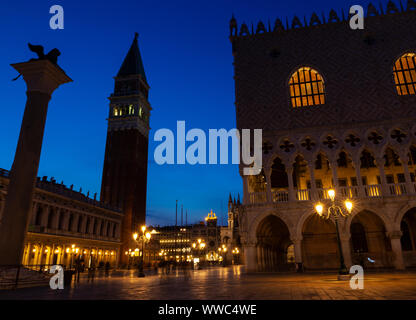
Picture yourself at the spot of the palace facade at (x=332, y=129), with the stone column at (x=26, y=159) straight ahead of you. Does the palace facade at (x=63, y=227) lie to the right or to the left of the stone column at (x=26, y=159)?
right

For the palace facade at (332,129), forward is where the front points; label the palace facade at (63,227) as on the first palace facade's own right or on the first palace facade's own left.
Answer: on the first palace facade's own right

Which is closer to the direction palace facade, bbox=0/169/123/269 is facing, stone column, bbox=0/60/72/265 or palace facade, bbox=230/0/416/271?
the palace facade

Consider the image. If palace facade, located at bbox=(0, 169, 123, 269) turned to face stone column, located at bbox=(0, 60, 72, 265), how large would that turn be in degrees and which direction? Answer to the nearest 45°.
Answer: approximately 45° to its right

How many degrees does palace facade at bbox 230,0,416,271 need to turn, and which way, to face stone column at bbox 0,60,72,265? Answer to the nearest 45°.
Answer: approximately 45° to its right

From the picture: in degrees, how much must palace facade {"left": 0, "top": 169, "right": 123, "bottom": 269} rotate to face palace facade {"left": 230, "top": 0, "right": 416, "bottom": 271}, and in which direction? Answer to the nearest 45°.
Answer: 0° — it already faces it

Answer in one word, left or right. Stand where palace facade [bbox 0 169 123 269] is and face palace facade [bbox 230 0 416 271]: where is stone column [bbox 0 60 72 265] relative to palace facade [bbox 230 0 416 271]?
right

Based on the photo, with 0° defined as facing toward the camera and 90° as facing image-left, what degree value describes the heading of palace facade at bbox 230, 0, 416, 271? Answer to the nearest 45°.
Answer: approximately 0°
